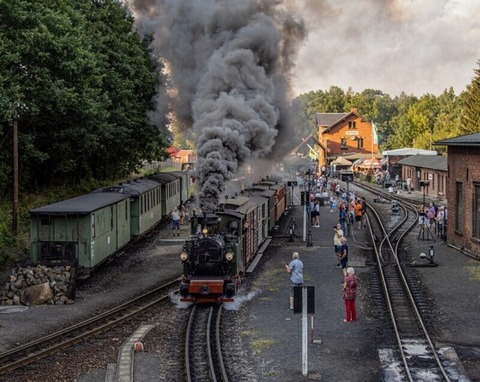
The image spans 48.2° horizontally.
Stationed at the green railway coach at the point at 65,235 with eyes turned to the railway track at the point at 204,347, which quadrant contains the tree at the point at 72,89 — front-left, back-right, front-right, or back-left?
back-left

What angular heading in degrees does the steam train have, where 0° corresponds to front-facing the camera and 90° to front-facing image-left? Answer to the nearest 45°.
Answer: approximately 0°

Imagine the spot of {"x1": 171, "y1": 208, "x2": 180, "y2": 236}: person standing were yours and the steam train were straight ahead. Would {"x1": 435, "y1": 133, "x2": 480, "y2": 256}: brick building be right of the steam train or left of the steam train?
left

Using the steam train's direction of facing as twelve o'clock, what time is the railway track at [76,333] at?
The railway track is roughly at 2 o'clock from the steam train.

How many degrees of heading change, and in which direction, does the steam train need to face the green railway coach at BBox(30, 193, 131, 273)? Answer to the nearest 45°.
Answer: approximately 135° to its right

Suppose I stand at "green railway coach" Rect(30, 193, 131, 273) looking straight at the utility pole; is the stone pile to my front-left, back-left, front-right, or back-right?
back-left

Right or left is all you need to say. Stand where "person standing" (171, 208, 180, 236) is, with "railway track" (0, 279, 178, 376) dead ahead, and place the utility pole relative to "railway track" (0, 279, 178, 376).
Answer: right

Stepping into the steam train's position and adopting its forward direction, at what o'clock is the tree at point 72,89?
The tree is roughly at 5 o'clock from the steam train.

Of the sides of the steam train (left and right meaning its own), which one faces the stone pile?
right

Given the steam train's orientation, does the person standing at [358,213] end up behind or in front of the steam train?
behind

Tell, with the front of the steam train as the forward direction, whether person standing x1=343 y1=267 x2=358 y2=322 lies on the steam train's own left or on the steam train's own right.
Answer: on the steam train's own left
